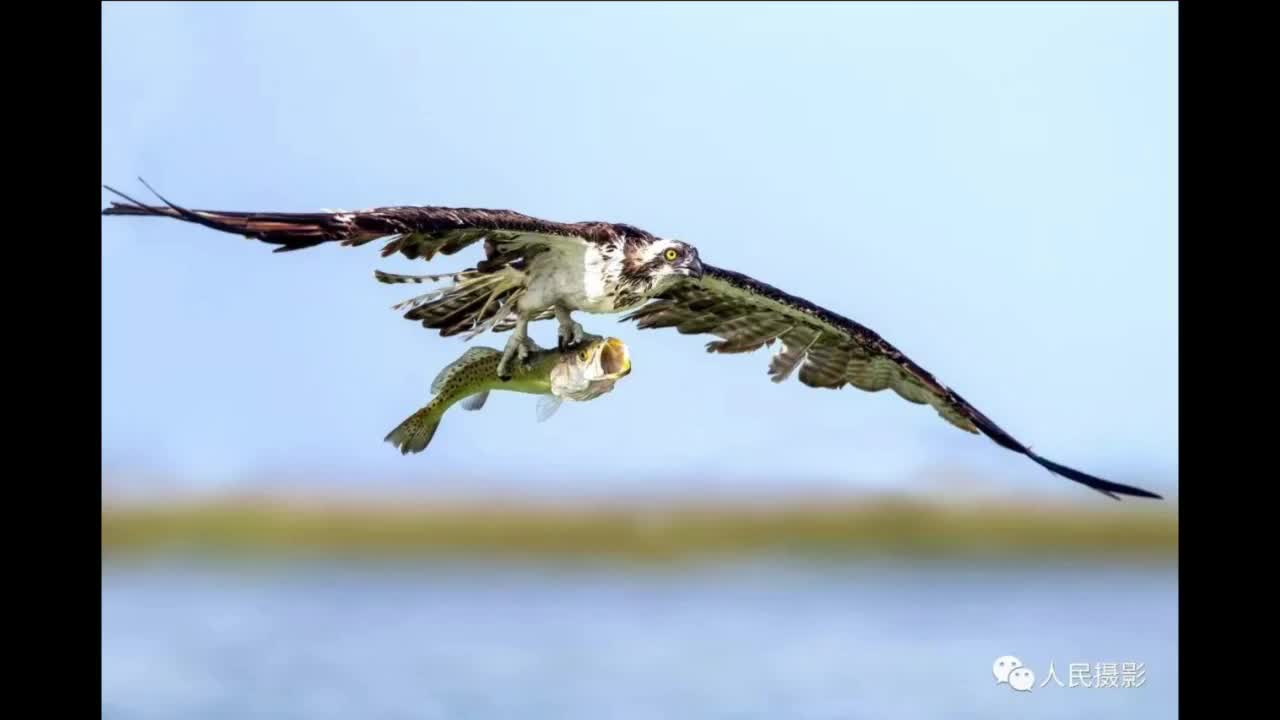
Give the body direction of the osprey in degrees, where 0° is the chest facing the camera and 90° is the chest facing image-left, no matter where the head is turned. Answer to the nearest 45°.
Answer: approximately 315°

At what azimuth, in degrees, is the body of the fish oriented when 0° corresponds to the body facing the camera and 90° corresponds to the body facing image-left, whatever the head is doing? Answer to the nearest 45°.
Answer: approximately 315°
